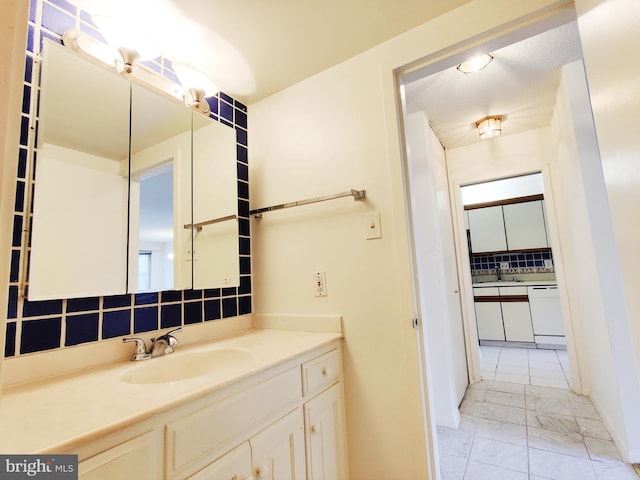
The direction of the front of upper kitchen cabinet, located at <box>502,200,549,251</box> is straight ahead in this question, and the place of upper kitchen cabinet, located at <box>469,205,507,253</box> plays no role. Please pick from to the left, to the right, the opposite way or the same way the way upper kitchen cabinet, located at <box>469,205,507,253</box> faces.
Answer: the same way

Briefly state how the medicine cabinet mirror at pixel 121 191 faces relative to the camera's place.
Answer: facing the viewer and to the right of the viewer

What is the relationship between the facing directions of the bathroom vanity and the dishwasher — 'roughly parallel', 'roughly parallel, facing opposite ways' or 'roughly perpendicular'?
roughly perpendicular

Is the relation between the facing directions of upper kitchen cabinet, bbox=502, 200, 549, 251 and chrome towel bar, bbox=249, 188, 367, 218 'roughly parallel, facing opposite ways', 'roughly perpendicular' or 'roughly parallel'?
roughly parallel

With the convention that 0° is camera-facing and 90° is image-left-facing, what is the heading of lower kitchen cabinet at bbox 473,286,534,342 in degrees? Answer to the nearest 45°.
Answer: approximately 0°

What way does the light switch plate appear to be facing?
toward the camera

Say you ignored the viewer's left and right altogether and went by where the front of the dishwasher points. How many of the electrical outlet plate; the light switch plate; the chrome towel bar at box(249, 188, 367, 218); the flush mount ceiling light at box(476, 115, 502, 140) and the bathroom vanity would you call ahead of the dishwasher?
5

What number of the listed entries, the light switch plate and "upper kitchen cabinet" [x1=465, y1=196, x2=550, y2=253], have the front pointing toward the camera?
2

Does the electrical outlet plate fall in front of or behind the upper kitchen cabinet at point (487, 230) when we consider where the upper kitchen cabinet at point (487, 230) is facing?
in front

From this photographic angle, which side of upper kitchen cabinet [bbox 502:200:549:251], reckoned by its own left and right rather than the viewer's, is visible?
front

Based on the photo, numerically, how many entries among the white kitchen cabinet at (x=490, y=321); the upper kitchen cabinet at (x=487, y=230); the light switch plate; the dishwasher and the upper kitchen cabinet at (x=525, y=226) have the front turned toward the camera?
5

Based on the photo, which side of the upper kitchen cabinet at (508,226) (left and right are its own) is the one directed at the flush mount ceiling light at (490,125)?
front
